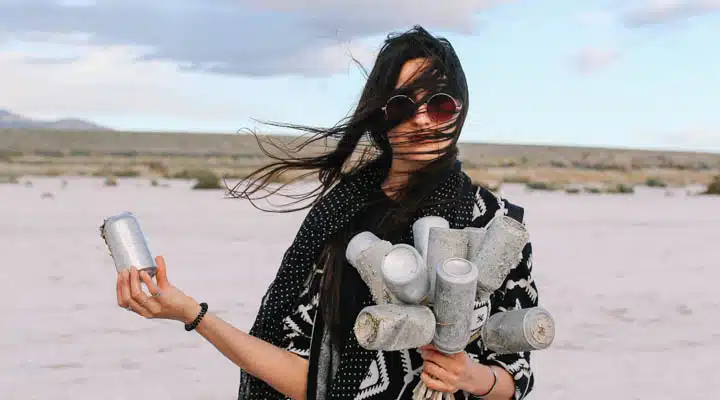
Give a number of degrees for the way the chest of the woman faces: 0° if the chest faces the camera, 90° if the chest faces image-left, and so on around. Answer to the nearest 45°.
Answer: approximately 0°

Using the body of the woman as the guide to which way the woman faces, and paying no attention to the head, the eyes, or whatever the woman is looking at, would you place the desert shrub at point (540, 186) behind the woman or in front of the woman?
behind
